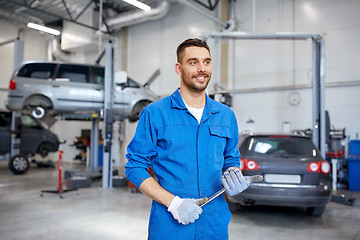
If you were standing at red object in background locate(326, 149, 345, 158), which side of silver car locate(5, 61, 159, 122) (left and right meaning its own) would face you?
front

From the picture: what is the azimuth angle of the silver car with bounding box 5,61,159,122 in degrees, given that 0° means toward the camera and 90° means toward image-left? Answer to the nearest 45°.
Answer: approximately 270°

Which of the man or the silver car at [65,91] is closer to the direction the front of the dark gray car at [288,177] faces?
the silver car

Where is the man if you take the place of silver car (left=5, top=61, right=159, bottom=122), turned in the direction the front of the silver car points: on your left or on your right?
on your right

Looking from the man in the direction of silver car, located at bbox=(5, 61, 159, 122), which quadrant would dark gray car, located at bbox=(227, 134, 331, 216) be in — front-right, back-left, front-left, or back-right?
front-right

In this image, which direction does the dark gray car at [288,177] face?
away from the camera

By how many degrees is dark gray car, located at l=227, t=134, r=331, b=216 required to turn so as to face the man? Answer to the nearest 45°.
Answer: approximately 180°

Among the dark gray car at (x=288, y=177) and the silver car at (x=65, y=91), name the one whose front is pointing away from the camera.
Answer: the dark gray car at (x=288, y=177)

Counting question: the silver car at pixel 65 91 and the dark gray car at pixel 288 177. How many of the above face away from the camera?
1

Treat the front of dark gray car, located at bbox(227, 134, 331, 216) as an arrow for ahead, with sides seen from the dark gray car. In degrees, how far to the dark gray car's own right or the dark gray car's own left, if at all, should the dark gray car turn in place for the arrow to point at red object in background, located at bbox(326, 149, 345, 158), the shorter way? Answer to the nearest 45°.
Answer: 0° — it already faces it

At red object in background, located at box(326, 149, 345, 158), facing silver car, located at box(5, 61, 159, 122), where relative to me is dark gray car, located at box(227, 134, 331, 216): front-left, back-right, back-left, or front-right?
front-left

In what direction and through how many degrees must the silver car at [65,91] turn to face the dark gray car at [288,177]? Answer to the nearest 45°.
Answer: approximately 45° to its right
